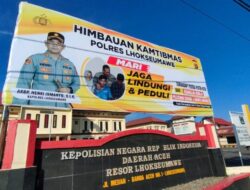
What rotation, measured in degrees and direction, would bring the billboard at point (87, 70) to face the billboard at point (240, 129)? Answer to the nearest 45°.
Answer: approximately 90° to its left
